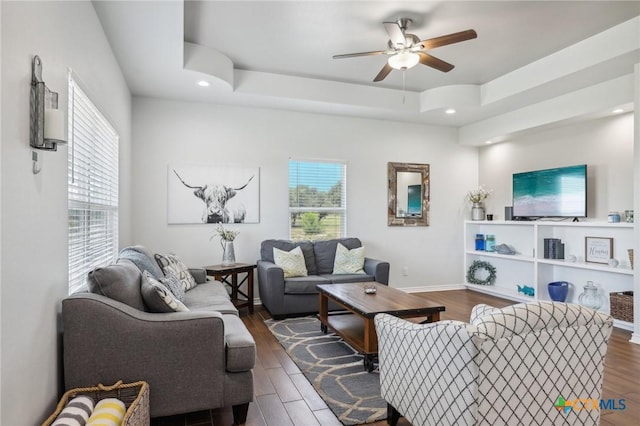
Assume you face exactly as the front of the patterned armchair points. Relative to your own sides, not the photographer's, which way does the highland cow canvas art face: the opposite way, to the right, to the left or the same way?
the opposite way

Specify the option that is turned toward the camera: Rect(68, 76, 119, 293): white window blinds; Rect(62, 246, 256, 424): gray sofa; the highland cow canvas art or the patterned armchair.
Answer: the highland cow canvas art

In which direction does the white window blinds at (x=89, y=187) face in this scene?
to the viewer's right

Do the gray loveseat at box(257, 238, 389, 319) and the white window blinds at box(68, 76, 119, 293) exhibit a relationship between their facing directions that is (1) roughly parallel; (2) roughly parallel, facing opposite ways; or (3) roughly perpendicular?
roughly perpendicular

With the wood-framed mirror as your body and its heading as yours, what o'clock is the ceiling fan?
The ceiling fan is roughly at 12 o'clock from the wood-framed mirror.

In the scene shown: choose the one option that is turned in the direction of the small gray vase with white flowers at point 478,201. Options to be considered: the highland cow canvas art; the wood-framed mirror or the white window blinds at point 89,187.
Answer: the white window blinds

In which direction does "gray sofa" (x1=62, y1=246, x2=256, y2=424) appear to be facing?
to the viewer's right
